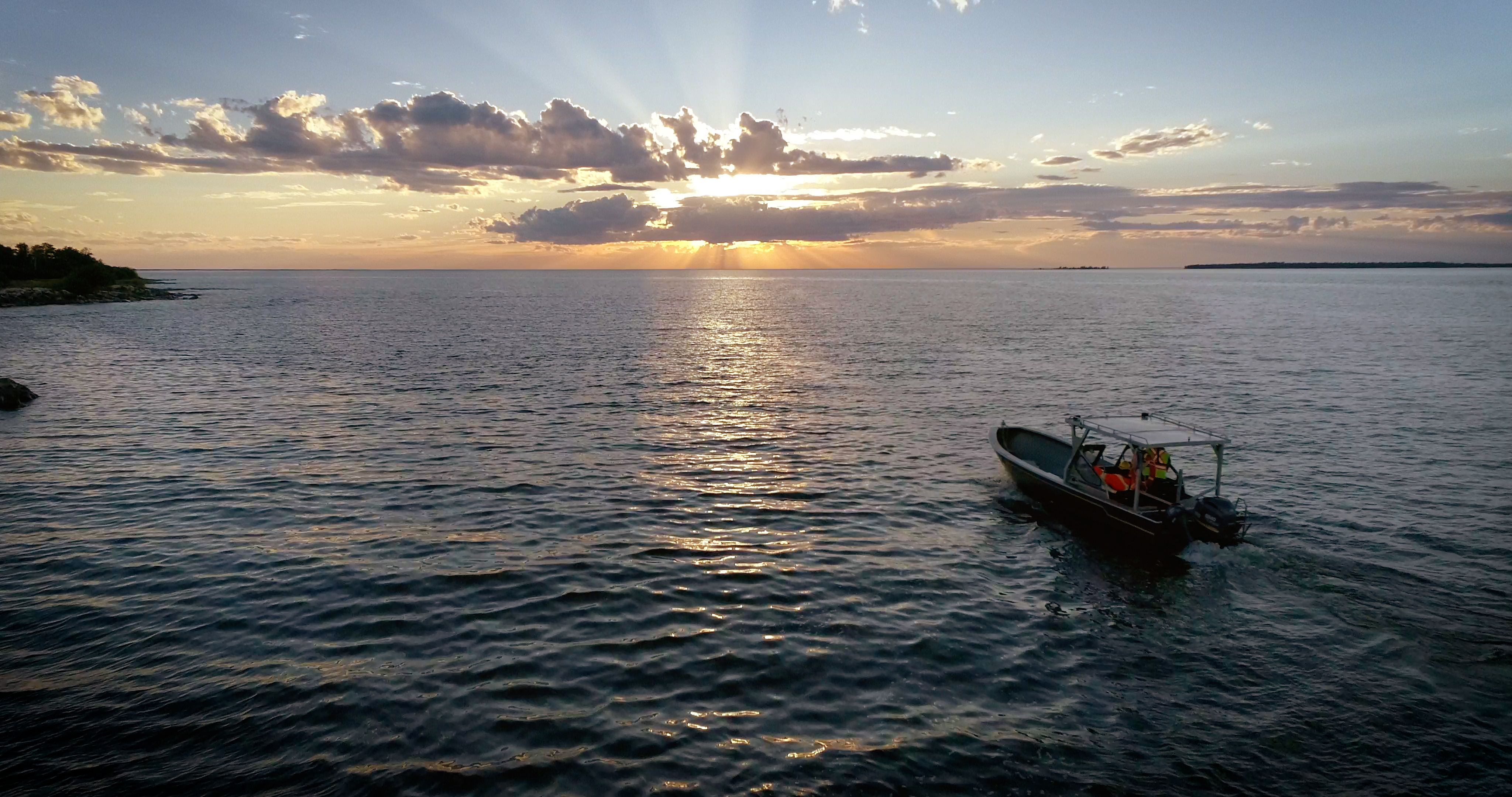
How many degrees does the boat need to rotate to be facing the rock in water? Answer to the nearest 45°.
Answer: approximately 45° to its left

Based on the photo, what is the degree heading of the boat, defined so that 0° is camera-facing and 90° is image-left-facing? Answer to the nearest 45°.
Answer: approximately 135°
